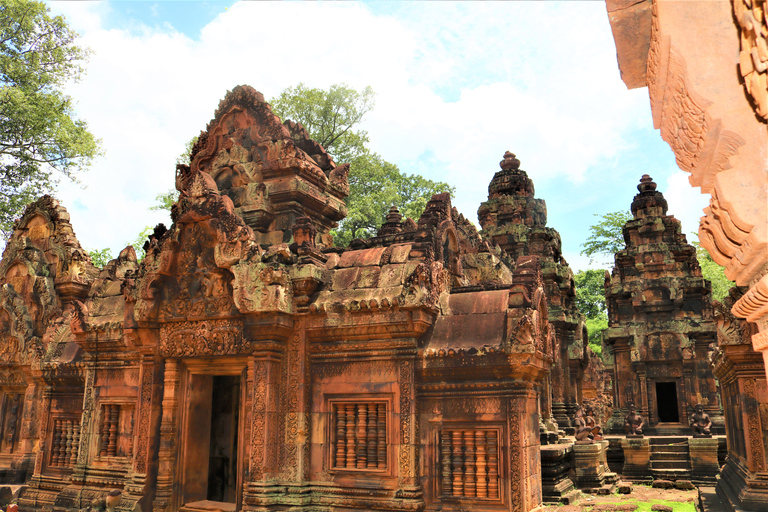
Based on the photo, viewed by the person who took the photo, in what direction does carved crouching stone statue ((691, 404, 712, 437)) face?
facing the viewer

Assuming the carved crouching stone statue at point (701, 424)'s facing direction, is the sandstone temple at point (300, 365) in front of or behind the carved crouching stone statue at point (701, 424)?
in front

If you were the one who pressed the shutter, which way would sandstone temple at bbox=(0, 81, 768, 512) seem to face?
facing the viewer and to the left of the viewer

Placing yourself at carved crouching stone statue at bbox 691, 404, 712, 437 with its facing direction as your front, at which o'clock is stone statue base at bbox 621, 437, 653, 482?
The stone statue base is roughly at 2 o'clock from the carved crouching stone statue.

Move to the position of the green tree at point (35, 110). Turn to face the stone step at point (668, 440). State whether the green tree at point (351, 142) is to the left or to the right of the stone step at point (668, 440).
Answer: left

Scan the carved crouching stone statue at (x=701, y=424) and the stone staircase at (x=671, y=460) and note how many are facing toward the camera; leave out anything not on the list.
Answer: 2

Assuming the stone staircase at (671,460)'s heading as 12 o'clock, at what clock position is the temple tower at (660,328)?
The temple tower is roughly at 6 o'clock from the stone staircase.

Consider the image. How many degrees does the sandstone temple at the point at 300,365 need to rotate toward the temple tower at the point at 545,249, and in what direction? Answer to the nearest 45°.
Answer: approximately 180°

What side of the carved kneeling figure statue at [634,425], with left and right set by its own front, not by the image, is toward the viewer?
front
